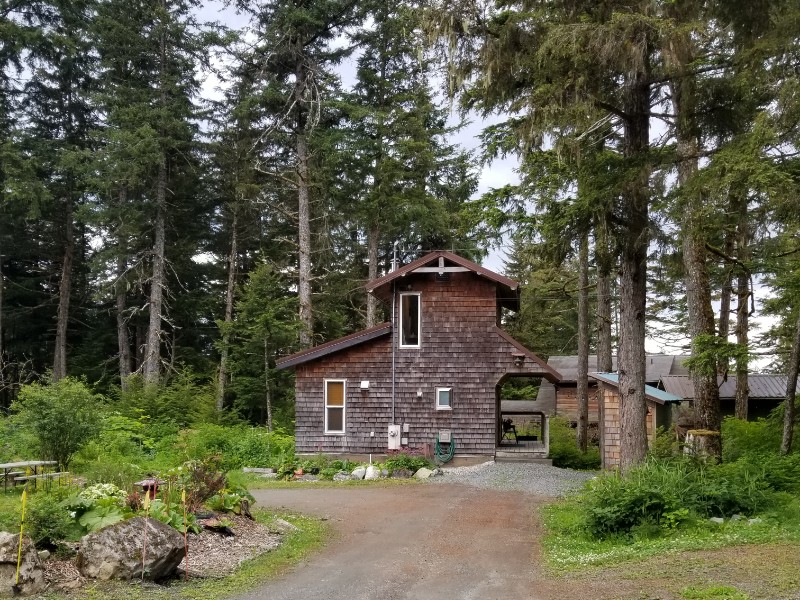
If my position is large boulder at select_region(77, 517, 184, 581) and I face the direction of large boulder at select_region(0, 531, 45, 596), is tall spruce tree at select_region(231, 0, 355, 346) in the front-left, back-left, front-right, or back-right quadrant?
back-right

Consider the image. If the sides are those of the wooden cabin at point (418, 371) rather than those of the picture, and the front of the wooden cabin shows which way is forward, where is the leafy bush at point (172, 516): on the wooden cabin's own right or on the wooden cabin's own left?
on the wooden cabin's own right

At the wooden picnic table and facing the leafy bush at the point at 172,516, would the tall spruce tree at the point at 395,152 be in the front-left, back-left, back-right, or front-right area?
back-left

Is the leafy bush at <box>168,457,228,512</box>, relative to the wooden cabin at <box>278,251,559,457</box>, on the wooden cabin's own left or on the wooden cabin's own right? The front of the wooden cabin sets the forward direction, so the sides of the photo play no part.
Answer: on the wooden cabin's own right
